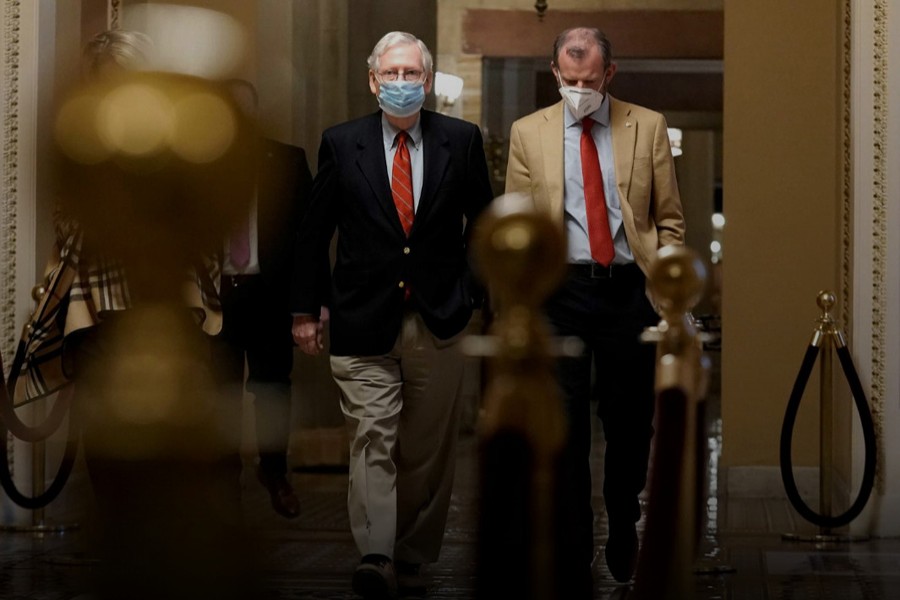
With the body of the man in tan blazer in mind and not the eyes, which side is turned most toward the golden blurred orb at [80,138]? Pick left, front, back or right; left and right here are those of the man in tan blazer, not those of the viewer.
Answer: front

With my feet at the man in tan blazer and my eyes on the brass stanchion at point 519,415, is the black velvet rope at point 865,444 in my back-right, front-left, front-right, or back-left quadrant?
back-left

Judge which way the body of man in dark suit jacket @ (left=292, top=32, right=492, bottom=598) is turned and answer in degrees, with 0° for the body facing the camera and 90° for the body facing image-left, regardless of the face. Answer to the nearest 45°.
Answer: approximately 0°

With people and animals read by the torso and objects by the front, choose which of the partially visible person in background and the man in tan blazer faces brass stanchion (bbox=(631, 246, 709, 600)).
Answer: the man in tan blazer

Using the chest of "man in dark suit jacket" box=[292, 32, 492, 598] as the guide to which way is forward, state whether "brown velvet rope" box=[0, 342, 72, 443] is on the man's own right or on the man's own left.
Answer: on the man's own right
